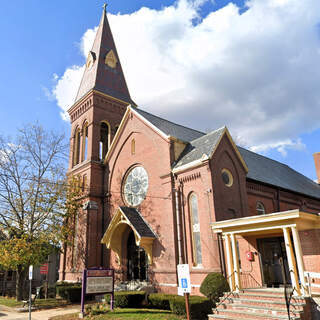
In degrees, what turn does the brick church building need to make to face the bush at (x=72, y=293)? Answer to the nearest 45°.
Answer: approximately 45° to its right

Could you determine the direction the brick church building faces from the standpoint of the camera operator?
facing the viewer and to the left of the viewer

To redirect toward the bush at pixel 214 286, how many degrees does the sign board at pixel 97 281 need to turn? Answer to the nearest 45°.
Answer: approximately 45° to its left

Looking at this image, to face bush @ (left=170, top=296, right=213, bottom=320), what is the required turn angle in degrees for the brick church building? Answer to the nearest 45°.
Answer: approximately 45° to its left

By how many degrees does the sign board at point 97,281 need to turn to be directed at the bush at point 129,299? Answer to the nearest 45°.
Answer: approximately 90° to its left

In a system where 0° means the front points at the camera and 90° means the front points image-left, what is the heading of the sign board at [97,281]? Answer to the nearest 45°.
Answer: approximately 315°

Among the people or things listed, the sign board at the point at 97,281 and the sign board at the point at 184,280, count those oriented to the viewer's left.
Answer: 0

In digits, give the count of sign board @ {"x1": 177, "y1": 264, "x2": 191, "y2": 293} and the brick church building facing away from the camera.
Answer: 0

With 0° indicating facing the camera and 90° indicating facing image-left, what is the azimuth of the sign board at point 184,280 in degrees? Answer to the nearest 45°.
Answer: approximately 0°
